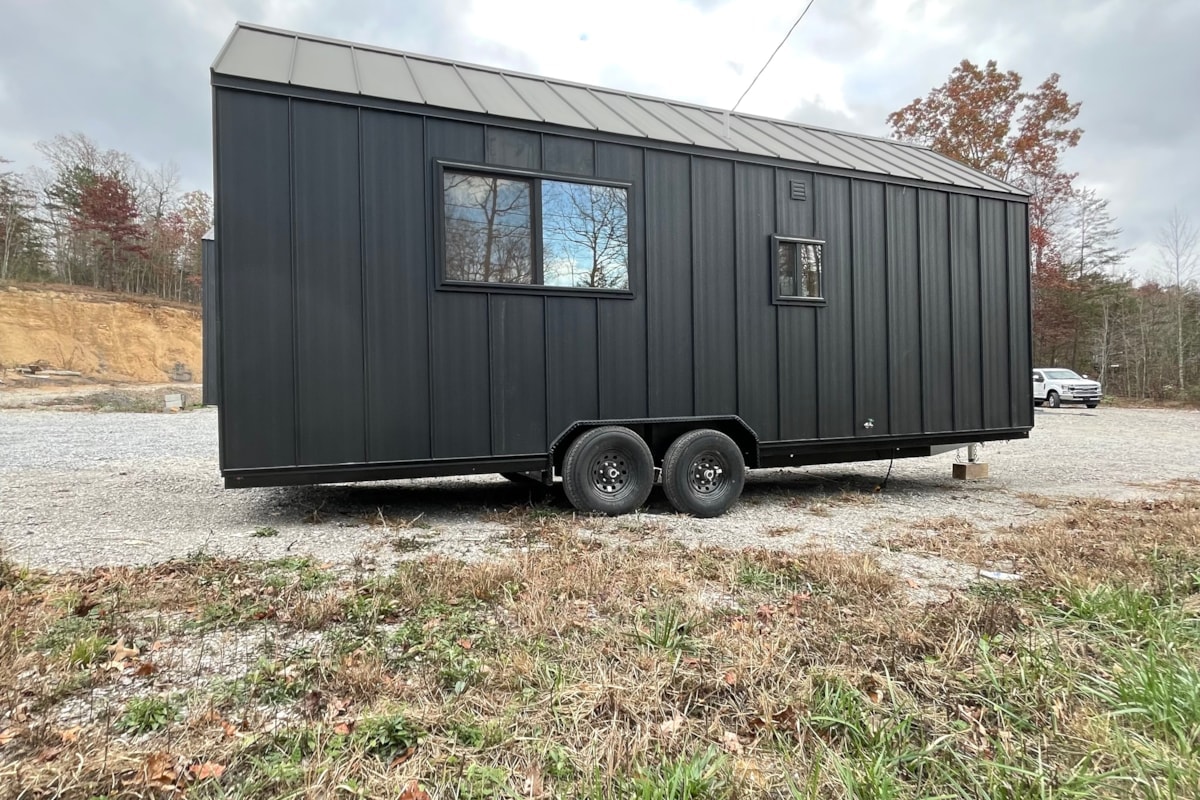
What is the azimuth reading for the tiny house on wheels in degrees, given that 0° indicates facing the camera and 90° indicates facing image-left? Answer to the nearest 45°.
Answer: approximately 225°

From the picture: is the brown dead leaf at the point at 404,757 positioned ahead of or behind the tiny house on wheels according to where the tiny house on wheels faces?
behind

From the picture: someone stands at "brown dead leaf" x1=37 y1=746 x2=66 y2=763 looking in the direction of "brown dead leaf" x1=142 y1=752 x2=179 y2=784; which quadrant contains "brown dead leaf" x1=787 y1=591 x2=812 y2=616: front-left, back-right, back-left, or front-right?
front-left

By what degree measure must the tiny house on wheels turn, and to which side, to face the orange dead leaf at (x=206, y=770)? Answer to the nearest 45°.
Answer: approximately 135° to its right

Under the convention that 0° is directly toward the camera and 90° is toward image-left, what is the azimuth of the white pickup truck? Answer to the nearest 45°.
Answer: approximately 315°

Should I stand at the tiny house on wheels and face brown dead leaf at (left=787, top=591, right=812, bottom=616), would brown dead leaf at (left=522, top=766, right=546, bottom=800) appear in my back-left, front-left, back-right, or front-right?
front-right

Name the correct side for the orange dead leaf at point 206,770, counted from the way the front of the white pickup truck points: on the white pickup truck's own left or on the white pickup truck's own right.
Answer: on the white pickup truck's own right

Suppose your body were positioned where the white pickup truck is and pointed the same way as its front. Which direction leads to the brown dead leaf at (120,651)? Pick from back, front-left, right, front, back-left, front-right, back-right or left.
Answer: front-right

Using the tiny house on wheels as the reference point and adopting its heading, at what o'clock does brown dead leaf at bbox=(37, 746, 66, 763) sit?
The brown dead leaf is roughly at 5 o'clock from the tiny house on wheels.

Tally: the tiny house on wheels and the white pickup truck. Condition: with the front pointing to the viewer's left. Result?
0

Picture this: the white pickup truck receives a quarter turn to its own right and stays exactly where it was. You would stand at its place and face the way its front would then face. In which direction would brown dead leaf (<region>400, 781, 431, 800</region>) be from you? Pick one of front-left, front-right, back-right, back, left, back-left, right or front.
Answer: front-left

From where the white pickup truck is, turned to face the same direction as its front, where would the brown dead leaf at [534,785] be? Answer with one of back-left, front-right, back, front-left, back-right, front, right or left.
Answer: front-right
